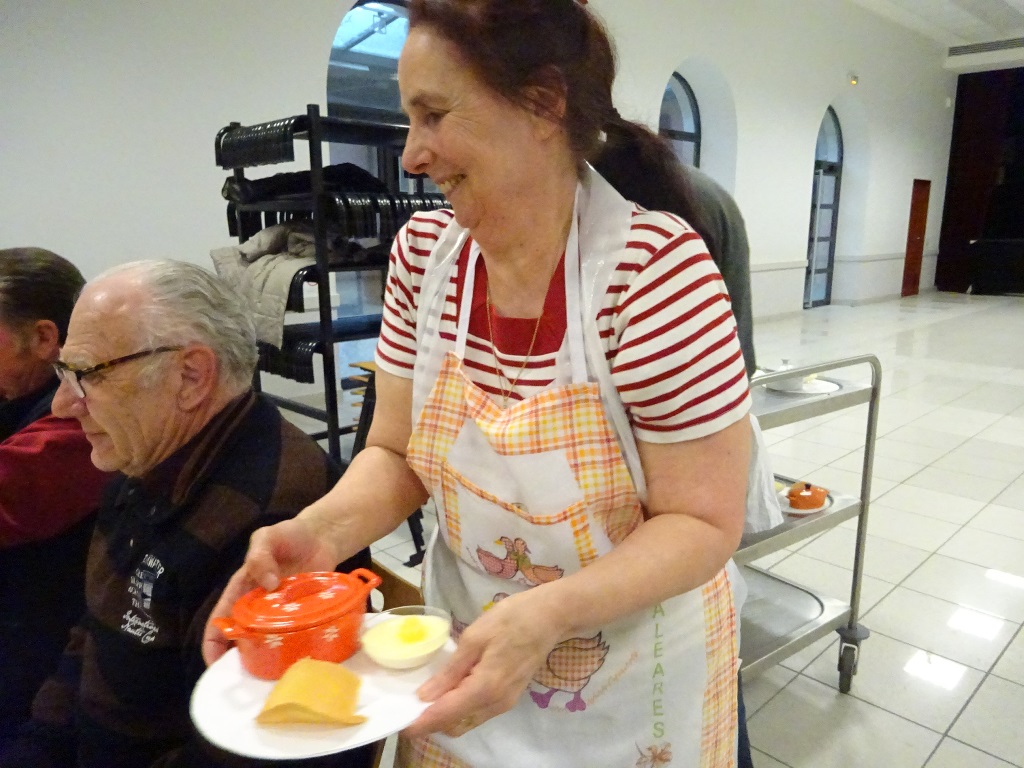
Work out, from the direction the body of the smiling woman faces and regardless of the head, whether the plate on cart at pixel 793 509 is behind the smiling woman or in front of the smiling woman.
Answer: behind

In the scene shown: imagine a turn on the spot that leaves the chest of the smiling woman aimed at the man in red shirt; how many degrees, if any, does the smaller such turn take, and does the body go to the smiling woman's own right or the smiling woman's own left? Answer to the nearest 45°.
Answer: approximately 90° to the smiling woman's own right

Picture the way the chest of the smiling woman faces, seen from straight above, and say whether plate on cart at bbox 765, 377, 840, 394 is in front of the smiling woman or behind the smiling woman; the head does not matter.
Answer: behind

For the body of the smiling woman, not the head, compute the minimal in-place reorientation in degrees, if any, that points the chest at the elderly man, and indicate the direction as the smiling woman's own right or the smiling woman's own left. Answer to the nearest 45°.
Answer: approximately 90° to the smiling woman's own right

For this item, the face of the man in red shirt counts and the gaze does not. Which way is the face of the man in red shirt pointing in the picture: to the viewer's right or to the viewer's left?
to the viewer's left

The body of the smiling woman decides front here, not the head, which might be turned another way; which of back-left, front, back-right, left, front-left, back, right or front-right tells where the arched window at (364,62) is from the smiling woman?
back-right

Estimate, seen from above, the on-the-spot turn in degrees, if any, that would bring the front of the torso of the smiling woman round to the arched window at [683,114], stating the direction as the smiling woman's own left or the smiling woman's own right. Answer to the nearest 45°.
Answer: approximately 135° to the smiling woman's own right

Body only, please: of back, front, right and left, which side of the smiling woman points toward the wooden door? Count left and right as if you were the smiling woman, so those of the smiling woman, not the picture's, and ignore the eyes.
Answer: back

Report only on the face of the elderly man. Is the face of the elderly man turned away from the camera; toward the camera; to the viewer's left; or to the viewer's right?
to the viewer's left

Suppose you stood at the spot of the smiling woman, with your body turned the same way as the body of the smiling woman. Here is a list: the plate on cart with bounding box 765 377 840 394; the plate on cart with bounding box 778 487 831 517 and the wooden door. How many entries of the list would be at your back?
3

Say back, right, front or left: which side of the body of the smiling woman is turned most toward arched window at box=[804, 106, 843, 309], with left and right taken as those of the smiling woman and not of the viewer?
back

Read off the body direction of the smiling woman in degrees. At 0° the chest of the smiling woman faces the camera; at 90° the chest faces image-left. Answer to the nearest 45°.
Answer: approximately 45°

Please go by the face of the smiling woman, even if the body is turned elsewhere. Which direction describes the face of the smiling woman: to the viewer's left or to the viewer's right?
to the viewer's left
